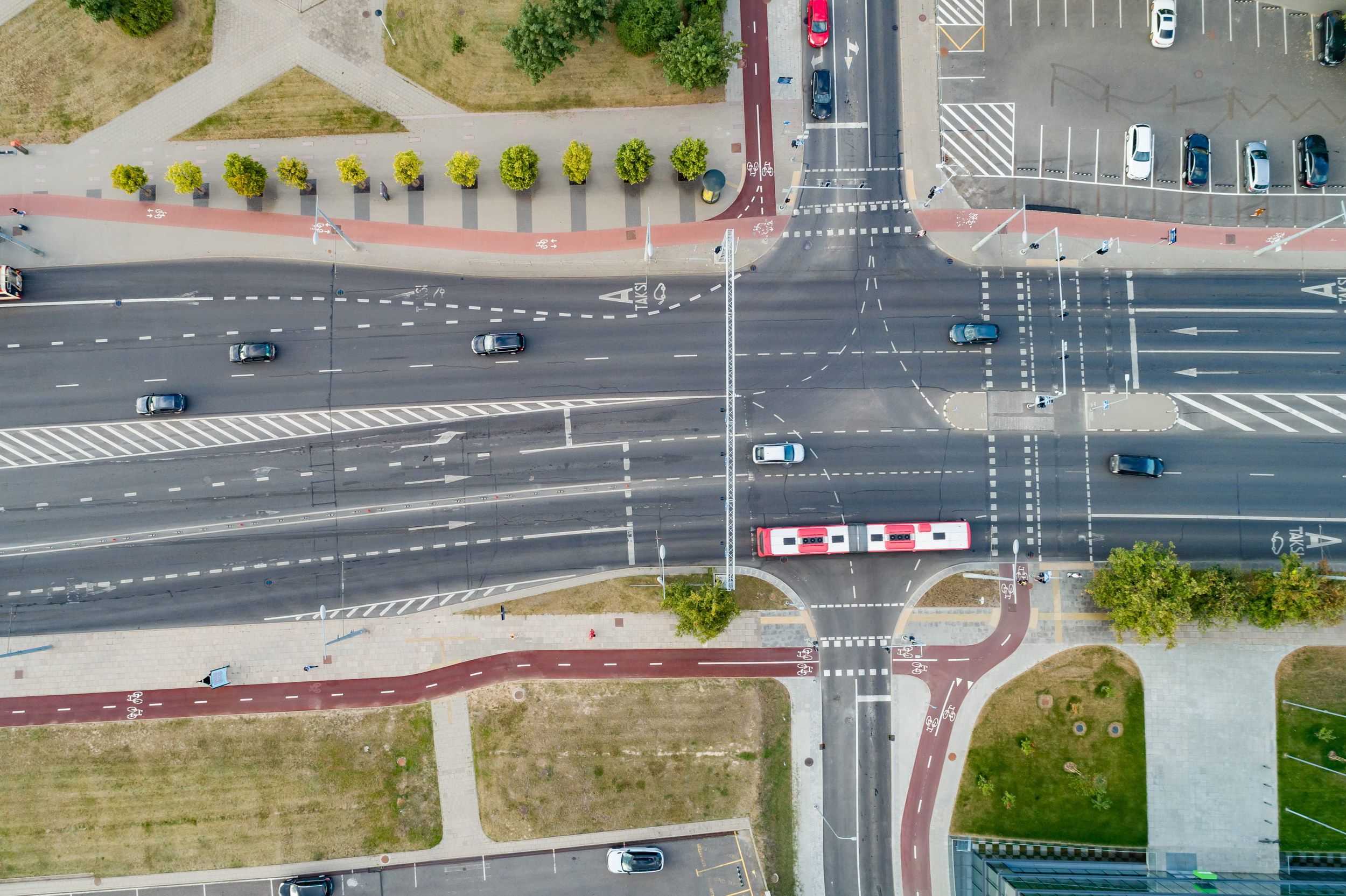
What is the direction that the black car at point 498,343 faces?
to the viewer's left

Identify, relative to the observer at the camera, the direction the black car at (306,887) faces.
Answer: facing to the left of the viewer

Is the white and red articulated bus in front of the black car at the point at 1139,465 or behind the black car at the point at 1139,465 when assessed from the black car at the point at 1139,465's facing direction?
behind

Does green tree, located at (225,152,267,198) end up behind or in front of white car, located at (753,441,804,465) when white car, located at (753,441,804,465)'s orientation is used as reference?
behind

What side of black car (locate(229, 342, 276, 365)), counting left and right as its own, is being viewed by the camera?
left

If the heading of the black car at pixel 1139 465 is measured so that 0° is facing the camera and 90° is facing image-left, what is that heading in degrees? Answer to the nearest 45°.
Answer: approximately 270°

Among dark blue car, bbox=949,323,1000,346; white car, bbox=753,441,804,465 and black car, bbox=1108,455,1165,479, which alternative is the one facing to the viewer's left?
dark blue car, bbox=949,323,1000,346
